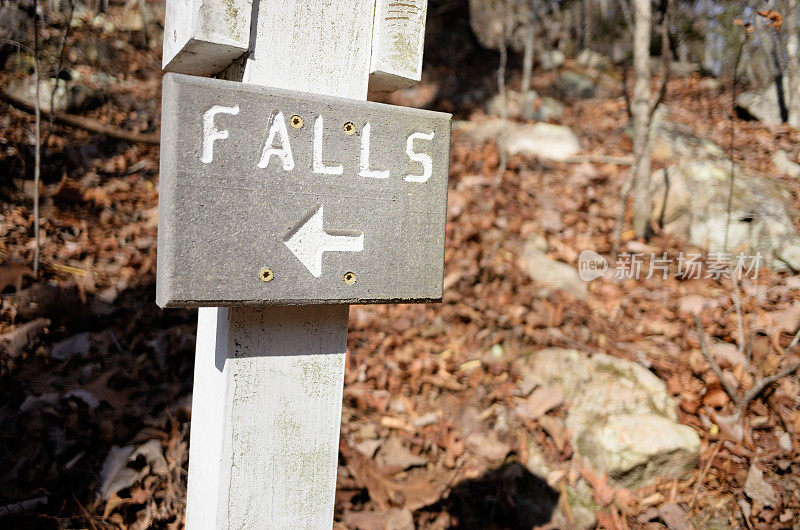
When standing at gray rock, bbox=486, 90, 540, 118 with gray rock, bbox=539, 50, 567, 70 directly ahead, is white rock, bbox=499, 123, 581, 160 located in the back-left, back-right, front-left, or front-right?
back-right

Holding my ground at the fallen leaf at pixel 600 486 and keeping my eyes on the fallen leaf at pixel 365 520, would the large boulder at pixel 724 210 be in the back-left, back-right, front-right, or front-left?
back-right

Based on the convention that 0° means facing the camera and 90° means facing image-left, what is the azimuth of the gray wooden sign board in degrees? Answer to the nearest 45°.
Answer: approximately 315°

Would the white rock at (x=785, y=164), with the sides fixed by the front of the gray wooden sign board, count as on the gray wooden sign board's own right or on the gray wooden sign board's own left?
on the gray wooden sign board's own left

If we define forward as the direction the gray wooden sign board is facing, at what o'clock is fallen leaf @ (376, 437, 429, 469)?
The fallen leaf is roughly at 8 o'clock from the gray wooden sign board.

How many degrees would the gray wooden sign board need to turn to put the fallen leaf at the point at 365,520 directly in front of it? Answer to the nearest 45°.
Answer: approximately 135° to its left

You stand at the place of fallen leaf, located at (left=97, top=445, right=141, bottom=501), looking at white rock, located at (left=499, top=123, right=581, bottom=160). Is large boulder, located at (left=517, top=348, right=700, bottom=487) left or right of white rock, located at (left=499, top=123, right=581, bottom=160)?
right

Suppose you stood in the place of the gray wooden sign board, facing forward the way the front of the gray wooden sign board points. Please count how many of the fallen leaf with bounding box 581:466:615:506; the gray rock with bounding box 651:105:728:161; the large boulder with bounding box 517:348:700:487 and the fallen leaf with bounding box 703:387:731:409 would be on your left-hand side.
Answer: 4

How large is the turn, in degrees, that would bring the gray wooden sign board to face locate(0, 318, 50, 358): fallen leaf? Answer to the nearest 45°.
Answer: approximately 180°

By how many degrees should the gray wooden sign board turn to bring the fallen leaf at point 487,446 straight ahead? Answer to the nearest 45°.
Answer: approximately 90° to its left
